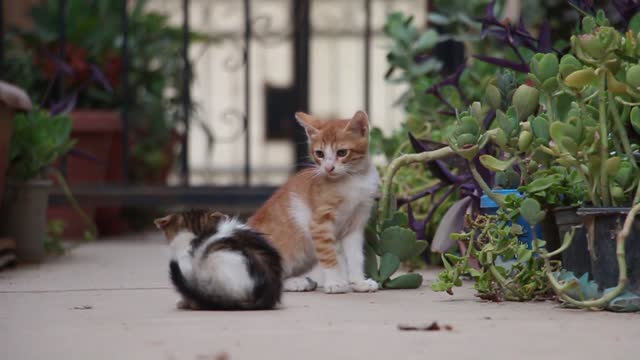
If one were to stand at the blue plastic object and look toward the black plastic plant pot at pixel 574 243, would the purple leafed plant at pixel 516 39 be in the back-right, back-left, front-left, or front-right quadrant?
back-left

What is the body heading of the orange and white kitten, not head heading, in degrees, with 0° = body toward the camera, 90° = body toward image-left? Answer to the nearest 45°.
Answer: approximately 315°

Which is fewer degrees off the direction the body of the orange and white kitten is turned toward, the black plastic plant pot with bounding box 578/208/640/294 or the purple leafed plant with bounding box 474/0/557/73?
the black plastic plant pot

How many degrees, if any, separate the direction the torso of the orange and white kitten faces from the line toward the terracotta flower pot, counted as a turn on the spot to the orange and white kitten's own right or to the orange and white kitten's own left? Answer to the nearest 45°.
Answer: approximately 180°

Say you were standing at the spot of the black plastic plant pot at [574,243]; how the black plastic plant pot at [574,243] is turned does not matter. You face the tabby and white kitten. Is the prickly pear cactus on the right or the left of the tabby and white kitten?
right

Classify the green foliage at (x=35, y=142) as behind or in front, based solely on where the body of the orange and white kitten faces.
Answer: behind

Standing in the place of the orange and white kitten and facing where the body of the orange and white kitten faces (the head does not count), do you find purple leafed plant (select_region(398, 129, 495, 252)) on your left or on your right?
on your left

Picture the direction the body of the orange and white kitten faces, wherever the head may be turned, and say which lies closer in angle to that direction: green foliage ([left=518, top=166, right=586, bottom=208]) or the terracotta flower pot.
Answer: the green foliage
